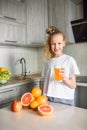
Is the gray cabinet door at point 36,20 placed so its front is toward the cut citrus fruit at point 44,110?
yes

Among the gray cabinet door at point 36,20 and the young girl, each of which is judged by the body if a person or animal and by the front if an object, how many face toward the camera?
2

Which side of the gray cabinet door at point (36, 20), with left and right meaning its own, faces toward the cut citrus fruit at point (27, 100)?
front

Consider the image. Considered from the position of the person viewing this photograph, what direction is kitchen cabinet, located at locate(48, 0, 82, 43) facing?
facing the viewer and to the left of the viewer

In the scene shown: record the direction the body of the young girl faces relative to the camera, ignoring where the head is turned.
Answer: toward the camera

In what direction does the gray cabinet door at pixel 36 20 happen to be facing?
toward the camera

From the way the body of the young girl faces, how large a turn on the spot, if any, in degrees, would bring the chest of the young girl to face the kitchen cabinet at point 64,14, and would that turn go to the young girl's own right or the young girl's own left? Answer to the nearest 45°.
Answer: approximately 180°

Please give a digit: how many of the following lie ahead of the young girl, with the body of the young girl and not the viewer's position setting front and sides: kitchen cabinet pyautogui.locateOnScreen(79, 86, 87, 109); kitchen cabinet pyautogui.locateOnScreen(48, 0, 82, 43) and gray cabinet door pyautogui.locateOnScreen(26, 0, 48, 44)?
0

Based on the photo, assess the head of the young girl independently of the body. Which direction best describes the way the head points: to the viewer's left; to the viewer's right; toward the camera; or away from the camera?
toward the camera

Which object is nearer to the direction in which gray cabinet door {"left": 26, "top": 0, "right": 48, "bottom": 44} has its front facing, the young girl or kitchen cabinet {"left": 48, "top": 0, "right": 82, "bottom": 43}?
the young girl

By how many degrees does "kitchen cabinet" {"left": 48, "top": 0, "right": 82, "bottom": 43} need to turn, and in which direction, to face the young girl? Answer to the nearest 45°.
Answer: approximately 45° to its left

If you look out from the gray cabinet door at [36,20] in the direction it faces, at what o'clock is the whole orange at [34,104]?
The whole orange is roughly at 12 o'clock from the gray cabinet door.
